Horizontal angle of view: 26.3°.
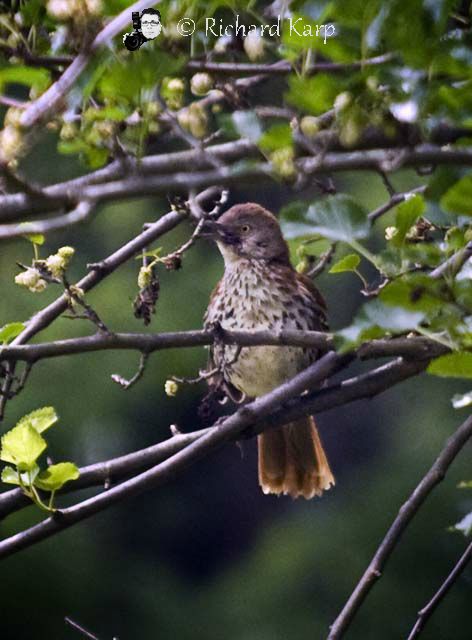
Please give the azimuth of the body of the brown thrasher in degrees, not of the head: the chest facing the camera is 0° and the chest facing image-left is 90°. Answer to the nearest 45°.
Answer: approximately 45°

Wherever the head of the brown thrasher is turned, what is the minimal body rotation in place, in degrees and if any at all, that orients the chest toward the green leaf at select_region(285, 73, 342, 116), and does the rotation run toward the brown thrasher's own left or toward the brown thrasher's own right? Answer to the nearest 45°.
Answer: approximately 45° to the brown thrasher's own left
